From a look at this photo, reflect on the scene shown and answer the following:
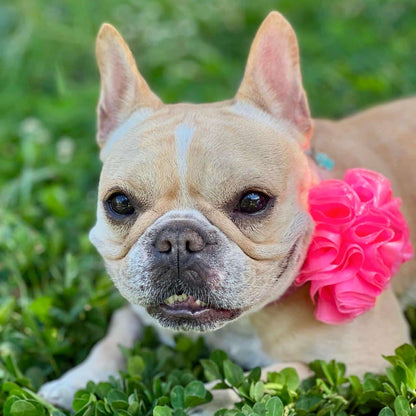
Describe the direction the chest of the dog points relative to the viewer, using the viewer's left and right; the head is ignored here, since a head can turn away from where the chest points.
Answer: facing the viewer and to the left of the viewer
